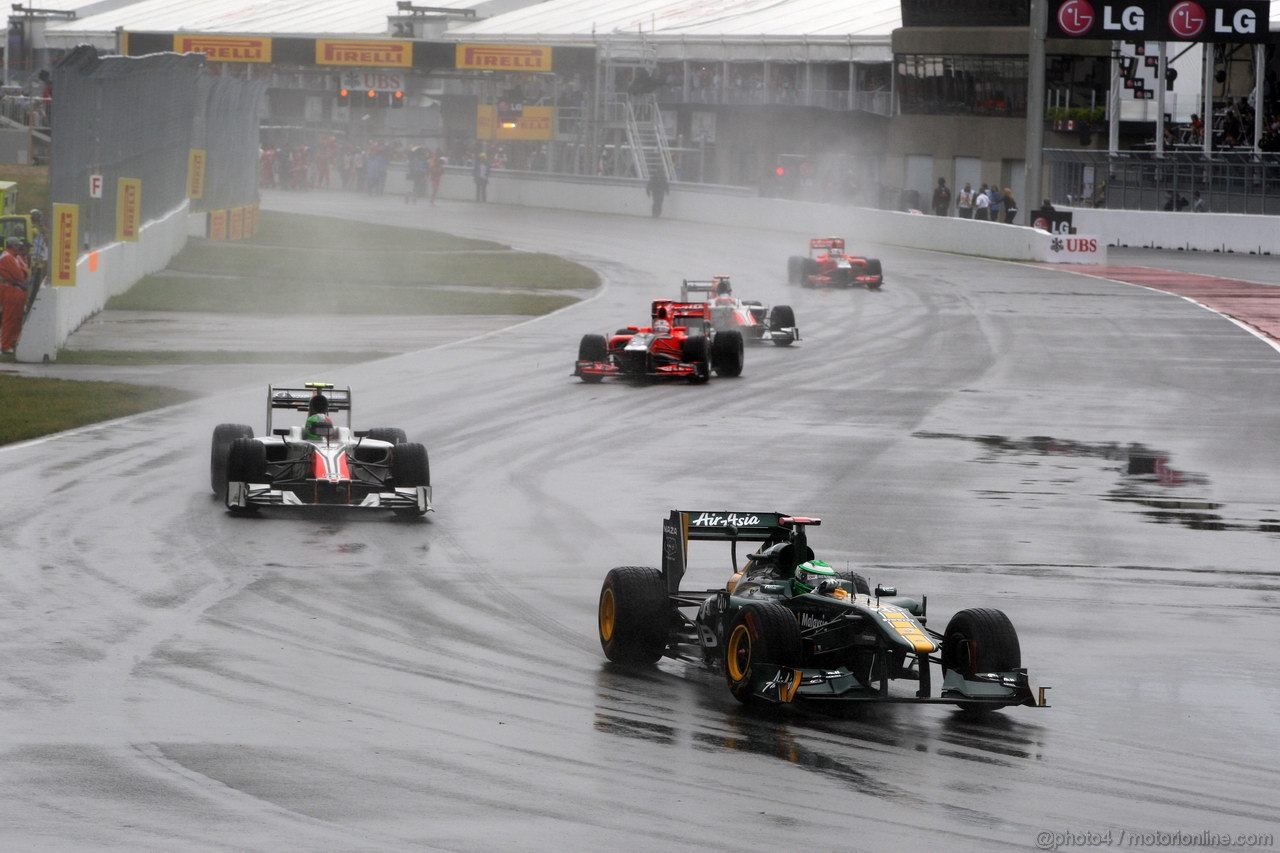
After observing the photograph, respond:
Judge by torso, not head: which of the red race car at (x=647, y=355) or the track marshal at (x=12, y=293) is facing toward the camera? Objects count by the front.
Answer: the red race car

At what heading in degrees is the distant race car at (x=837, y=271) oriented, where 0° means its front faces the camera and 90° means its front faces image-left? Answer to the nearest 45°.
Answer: approximately 0°

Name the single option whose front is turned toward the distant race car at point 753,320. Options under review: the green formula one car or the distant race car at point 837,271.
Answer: the distant race car at point 837,271

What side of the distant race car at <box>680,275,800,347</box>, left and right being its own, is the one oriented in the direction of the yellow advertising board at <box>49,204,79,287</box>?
right

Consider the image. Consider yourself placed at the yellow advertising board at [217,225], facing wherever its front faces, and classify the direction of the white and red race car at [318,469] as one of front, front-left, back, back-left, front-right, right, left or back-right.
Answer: front

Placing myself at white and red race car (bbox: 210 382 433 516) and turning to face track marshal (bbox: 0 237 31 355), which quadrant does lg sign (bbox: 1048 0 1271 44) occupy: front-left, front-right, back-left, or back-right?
front-right

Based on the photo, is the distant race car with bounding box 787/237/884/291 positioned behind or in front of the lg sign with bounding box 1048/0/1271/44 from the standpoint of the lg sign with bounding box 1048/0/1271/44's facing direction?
in front

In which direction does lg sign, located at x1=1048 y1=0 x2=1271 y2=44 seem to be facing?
toward the camera

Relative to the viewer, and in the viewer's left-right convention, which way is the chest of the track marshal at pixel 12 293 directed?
facing to the right of the viewer
